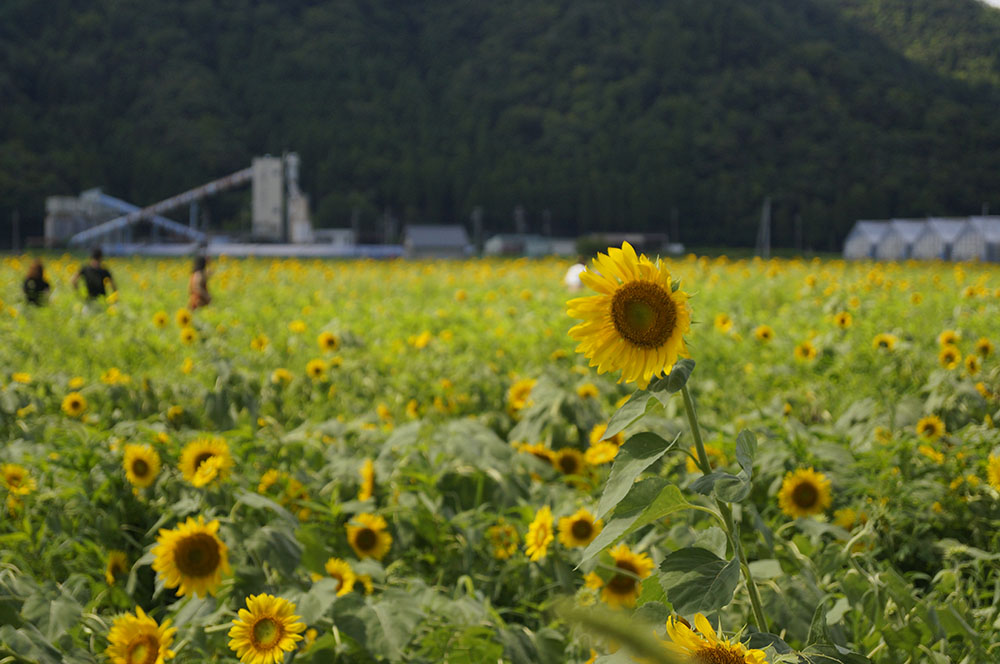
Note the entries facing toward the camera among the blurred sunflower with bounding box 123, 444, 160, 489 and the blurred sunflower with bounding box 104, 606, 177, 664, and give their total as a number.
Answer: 2

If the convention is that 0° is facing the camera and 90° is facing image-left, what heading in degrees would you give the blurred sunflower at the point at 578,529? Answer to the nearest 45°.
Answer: approximately 0°

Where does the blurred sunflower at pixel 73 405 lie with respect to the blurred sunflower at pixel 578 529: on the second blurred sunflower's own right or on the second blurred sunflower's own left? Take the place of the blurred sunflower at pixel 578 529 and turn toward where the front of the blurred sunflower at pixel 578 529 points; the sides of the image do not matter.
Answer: on the second blurred sunflower's own right

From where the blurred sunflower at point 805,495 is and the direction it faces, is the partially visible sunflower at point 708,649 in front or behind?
in front

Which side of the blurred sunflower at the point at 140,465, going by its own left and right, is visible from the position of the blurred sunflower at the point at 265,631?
front

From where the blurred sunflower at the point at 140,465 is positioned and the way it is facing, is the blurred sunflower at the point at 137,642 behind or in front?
in front

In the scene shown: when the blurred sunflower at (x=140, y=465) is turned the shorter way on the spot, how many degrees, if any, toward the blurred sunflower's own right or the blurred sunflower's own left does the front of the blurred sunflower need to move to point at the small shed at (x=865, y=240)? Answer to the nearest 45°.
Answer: approximately 135° to the blurred sunflower's own left
